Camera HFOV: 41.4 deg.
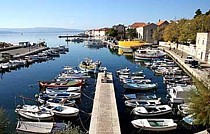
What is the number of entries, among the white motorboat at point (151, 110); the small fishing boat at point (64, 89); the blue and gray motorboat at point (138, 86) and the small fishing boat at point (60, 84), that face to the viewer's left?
2

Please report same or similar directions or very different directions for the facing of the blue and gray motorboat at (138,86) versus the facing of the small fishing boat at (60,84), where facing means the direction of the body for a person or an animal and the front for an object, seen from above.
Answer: very different directions
